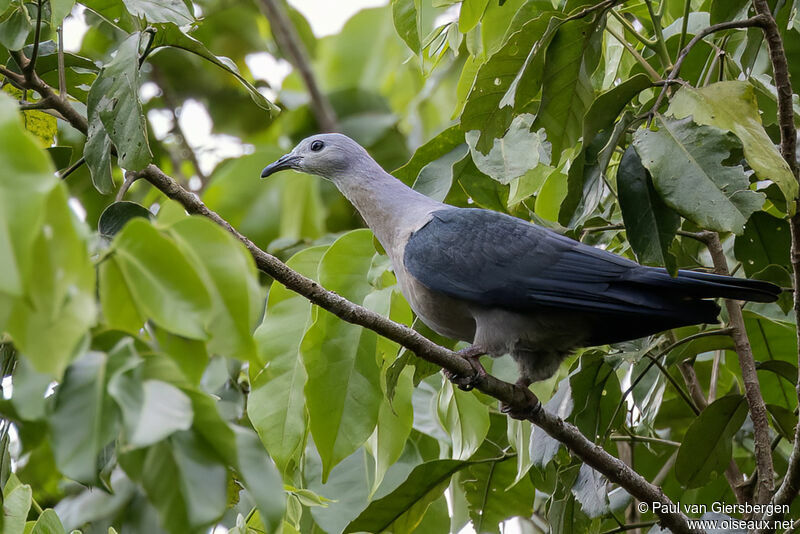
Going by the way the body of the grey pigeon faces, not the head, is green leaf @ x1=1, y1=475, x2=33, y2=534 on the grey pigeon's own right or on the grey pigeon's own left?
on the grey pigeon's own left

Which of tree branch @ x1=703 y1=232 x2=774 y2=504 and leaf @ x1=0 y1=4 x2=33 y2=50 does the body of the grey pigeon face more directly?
the leaf

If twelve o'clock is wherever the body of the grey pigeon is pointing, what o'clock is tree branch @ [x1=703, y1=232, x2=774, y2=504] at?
The tree branch is roughly at 7 o'clock from the grey pigeon.

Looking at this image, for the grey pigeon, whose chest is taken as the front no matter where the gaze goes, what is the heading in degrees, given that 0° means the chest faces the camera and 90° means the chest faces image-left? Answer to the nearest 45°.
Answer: approximately 90°

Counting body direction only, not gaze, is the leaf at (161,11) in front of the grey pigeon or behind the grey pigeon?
in front

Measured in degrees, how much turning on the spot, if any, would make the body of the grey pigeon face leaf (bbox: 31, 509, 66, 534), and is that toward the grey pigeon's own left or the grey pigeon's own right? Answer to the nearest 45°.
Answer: approximately 45° to the grey pigeon's own left
